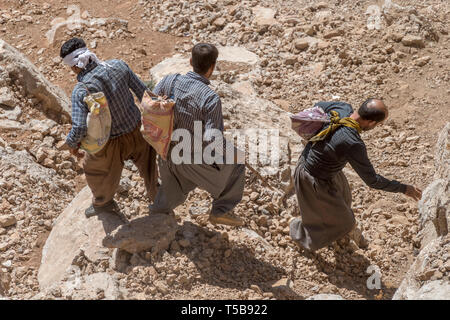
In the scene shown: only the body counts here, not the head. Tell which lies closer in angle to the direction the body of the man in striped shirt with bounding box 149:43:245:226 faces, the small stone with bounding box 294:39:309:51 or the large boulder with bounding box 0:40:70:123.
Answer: the small stone

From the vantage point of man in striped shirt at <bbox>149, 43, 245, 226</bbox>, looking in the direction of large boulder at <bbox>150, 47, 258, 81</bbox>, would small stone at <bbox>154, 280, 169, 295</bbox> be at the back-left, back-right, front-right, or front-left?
back-left

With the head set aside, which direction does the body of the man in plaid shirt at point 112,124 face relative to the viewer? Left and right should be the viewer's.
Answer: facing away from the viewer and to the left of the viewer

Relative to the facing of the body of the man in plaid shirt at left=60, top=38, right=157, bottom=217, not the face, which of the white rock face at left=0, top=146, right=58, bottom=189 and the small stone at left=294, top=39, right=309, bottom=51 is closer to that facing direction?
the white rock face

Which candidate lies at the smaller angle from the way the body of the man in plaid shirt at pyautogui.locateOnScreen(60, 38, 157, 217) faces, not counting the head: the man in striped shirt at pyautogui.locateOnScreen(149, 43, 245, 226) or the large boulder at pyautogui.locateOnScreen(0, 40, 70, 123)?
the large boulder

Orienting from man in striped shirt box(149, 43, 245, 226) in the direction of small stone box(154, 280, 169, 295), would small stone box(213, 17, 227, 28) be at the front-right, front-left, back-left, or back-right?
back-right

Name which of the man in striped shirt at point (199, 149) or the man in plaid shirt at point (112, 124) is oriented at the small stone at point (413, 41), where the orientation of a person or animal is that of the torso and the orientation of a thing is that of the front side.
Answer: the man in striped shirt at point (199, 149)

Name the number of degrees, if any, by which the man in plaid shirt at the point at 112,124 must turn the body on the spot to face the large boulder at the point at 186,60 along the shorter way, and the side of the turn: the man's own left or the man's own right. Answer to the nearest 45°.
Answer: approximately 45° to the man's own right

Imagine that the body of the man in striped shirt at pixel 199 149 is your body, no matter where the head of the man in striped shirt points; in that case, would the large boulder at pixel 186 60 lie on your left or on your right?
on your left

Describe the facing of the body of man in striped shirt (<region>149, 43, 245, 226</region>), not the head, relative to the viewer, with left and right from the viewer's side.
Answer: facing away from the viewer and to the right of the viewer

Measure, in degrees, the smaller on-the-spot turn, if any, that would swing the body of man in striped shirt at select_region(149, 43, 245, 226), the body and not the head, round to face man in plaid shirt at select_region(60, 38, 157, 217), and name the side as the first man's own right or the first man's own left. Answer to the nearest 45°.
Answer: approximately 90° to the first man's own left
